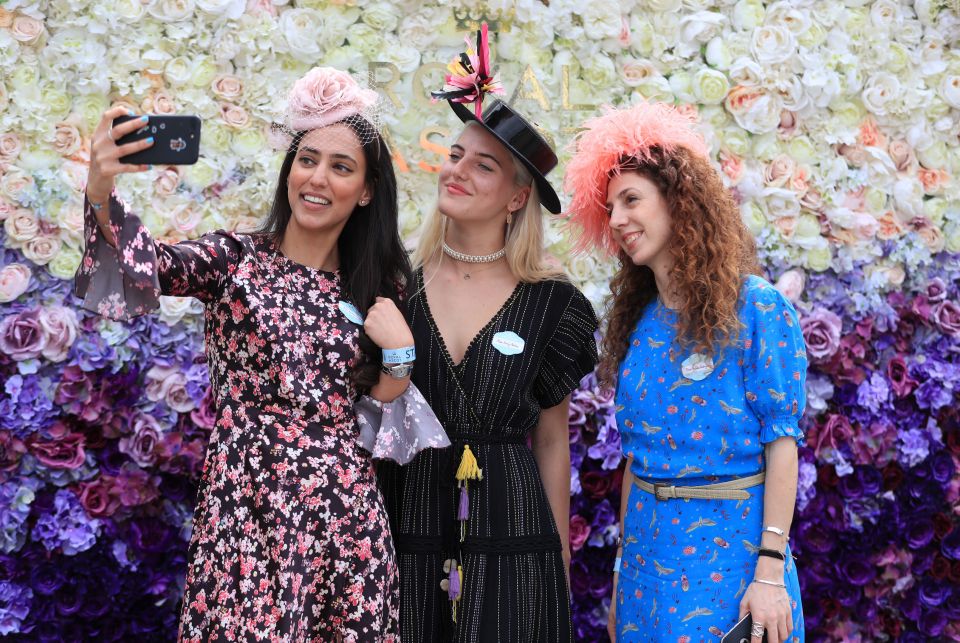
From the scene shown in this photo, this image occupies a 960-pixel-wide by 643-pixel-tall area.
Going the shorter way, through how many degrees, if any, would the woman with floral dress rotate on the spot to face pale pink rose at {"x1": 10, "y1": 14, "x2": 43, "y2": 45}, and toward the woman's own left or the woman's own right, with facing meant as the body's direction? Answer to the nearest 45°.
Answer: approximately 135° to the woman's own right

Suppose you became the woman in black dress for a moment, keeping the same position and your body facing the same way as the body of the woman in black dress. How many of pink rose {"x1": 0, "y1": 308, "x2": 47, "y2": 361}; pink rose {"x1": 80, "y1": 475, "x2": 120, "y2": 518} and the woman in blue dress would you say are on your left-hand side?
1

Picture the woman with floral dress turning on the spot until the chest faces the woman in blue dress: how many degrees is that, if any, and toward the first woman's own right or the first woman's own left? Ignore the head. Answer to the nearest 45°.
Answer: approximately 90° to the first woman's own left

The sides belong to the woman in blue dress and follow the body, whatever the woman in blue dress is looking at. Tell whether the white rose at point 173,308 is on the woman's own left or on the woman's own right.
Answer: on the woman's own right

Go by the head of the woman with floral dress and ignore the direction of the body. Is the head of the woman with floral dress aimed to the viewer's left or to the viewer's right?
to the viewer's left

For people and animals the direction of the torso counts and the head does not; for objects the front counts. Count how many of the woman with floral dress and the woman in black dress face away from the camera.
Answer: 0

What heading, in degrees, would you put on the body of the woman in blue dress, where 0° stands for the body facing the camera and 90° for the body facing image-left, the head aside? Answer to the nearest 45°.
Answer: approximately 45°

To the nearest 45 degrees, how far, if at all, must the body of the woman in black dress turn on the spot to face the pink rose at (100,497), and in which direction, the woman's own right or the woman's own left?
approximately 90° to the woman's own right

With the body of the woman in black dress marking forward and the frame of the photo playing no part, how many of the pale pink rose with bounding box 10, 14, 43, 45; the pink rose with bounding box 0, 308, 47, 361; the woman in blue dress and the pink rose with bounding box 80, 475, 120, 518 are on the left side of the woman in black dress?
1

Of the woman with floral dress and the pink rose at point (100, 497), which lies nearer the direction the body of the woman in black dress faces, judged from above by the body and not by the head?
the woman with floral dress

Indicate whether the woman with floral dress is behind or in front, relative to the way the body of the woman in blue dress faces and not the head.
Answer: in front

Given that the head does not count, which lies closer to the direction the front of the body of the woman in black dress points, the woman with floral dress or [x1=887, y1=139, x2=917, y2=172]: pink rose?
the woman with floral dress

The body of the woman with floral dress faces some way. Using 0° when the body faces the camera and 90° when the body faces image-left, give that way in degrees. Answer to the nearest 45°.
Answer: approximately 0°

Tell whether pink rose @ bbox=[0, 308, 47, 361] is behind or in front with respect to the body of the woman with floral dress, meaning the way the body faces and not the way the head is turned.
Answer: behind
